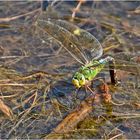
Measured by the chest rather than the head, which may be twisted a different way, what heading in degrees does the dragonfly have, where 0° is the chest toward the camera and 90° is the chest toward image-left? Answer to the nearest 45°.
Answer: approximately 45°
